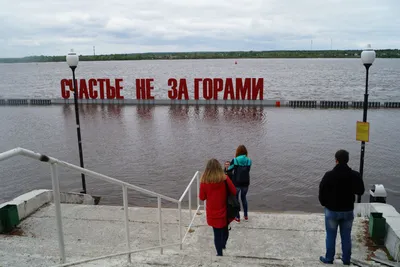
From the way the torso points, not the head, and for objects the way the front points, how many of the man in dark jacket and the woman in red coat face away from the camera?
2

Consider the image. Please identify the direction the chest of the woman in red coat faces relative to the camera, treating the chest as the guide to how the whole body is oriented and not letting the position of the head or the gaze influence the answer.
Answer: away from the camera

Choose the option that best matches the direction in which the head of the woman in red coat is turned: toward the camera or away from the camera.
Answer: away from the camera

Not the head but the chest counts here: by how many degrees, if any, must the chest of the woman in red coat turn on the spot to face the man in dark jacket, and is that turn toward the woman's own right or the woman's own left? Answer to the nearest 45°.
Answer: approximately 90° to the woman's own right

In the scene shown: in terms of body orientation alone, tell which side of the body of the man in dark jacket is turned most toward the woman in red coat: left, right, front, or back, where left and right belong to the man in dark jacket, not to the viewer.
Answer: left

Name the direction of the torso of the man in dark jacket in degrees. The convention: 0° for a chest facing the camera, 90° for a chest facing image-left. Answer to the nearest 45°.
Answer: approximately 180°
